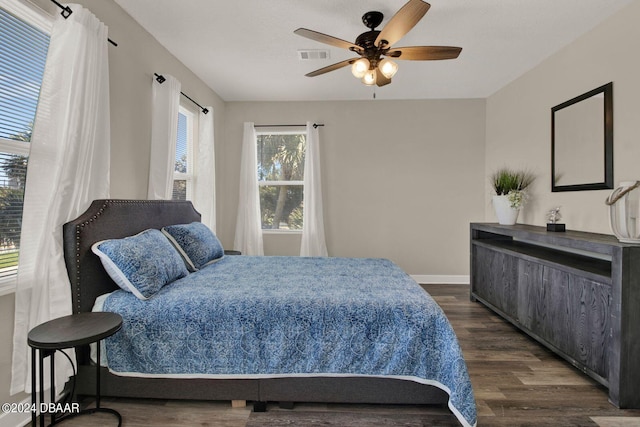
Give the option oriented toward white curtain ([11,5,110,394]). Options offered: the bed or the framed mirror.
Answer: the framed mirror

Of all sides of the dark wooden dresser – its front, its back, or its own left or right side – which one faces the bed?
front

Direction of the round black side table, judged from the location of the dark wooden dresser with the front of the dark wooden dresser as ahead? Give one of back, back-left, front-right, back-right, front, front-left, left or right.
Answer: front

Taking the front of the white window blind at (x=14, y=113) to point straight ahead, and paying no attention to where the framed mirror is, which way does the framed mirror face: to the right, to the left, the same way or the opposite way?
the opposite way

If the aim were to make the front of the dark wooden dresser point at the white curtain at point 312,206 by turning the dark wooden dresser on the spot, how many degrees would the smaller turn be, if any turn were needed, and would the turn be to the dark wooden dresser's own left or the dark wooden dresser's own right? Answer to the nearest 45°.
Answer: approximately 45° to the dark wooden dresser's own right

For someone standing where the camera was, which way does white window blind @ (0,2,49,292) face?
facing the viewer and to the right of the viewer

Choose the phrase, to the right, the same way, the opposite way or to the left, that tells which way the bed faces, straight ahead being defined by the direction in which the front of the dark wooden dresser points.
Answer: the opposite way

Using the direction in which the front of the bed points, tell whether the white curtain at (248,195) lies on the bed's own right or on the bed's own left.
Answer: on the bed's own left

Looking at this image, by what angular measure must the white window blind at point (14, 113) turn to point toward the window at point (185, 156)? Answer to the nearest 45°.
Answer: approximately 90° to its left

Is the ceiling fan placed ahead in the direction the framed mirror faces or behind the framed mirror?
ahead

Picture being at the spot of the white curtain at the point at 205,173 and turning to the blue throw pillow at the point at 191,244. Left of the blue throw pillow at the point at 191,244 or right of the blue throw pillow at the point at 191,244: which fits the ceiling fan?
left

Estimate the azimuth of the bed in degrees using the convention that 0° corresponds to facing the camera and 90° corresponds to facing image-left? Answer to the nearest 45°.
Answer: approximately 270°

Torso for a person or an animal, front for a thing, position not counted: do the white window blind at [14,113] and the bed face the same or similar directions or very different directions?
same or similar directions

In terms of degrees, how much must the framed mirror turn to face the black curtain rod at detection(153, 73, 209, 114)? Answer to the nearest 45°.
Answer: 0° — it already faces it

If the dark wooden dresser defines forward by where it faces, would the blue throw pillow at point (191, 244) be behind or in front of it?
in front

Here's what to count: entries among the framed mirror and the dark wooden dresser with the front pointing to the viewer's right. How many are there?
0

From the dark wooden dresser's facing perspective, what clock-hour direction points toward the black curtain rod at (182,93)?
The black curtain rod is roughly at 1 o'clock from the dark wooden dresser.

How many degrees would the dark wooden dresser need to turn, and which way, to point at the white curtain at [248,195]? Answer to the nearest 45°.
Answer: approximately 45° to its right

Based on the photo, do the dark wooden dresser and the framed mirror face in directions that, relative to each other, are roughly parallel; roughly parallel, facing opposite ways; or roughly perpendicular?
roughly parallel

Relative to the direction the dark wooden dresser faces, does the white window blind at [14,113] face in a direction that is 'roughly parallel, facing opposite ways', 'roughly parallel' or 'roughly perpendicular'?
roughly parallel, facing opposite ways
